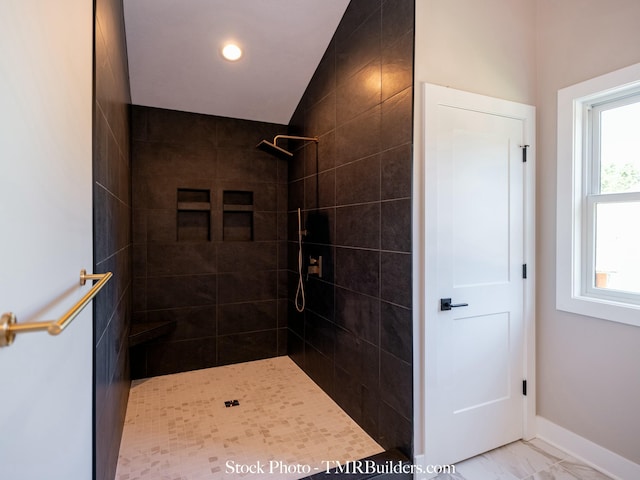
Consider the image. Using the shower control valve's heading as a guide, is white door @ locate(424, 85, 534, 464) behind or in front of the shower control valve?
behind

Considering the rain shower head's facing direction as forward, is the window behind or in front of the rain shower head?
behind

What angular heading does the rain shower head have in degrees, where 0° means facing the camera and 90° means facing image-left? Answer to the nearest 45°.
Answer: approximately 90°

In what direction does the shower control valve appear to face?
to the viewer's left

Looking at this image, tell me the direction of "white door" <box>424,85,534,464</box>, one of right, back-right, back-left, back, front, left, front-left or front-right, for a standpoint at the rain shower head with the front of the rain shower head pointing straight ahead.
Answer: back-left

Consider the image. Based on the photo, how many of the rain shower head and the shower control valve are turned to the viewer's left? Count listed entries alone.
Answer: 2
